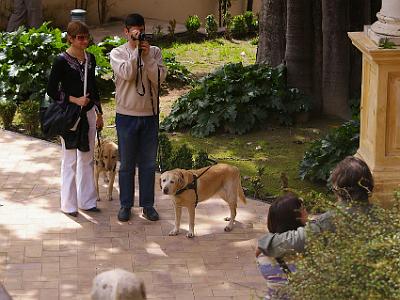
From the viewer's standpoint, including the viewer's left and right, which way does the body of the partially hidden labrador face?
facing the viewer

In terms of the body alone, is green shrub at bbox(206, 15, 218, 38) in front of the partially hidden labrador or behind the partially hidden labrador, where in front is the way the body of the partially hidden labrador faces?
behind

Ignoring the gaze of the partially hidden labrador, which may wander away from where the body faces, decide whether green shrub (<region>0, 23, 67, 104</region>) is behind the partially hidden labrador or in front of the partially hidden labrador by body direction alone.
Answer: behind

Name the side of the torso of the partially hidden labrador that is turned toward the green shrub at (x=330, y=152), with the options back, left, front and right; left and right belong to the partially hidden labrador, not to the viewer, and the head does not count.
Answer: left

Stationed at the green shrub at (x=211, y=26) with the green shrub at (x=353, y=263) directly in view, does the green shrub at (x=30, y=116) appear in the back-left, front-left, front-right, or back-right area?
front-right

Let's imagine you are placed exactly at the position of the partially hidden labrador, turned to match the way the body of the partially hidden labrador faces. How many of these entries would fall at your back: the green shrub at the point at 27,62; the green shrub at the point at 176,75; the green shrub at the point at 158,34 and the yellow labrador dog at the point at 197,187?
3

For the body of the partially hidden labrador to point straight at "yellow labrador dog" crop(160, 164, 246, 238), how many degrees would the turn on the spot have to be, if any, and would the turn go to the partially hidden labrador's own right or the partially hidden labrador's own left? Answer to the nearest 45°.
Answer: approximately 45° to the partially hidden labrador's own left

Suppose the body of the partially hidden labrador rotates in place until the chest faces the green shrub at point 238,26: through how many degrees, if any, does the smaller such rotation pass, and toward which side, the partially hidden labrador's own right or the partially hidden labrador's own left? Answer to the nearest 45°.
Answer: approximately 180°

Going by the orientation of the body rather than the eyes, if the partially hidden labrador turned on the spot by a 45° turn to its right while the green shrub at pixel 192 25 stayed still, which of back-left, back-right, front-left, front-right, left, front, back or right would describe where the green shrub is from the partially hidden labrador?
back-right

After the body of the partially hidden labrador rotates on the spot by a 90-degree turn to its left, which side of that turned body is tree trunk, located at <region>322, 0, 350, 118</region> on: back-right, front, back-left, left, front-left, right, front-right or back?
front-left

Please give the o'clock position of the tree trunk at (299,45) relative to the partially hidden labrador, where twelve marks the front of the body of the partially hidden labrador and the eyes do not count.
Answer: The tree trunk is roughly at 7 o'clock from the partially hidden labrador.

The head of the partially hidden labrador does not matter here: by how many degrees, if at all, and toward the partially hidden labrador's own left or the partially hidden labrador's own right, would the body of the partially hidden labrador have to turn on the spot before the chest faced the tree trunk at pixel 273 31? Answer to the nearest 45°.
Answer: approximately 135° to the partially hidden labrador's own left

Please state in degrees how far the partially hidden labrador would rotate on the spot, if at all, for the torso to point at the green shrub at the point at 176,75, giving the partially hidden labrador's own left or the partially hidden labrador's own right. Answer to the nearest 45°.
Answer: approximately 180°

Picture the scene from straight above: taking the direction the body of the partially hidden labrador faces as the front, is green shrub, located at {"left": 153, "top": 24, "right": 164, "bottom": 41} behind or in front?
behind

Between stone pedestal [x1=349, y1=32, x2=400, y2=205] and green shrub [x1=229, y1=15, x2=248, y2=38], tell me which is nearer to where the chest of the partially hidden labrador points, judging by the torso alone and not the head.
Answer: the stone pedestal
